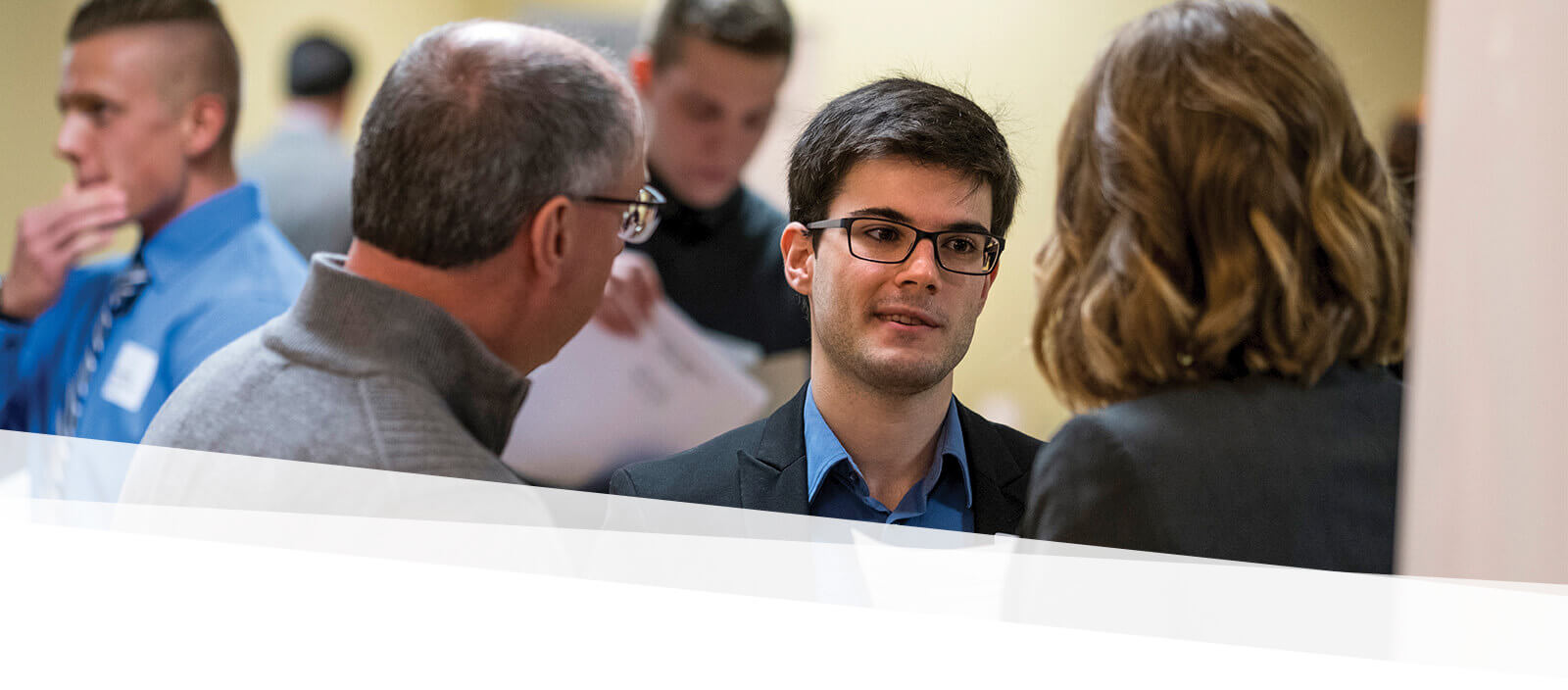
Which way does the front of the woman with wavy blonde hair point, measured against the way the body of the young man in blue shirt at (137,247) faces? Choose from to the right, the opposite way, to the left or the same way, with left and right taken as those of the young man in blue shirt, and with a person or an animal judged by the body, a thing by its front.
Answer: to the right

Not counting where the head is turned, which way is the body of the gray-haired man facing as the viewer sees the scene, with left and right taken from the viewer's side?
facing away from the viewer and to the right of the viewer

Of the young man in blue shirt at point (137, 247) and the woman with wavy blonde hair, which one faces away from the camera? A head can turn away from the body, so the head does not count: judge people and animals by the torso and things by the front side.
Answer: the woman with wavy blonde hair

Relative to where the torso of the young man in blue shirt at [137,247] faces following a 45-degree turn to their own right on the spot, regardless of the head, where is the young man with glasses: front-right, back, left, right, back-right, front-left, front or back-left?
back-left

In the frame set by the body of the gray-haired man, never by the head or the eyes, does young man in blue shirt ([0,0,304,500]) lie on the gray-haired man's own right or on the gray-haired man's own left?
on the gray-haired man's own left

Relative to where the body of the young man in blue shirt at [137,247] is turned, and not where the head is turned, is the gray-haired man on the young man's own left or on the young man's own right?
on the young man's own left

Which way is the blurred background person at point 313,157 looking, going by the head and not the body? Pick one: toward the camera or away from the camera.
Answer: away from the camera

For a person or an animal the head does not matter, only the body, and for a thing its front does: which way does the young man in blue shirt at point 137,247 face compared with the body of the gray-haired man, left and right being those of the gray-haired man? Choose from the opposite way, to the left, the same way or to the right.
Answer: the opposite way

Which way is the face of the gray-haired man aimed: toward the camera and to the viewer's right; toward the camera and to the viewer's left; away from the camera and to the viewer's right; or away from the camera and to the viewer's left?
away from the camera and to the viewer's right

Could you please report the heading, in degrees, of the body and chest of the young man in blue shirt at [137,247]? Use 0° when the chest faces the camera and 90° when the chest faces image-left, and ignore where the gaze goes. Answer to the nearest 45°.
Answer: approximately 45°

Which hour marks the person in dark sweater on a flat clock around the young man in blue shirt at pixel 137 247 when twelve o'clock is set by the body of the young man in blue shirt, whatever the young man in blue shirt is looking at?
The person in dark sweater is roughly at 9 o'clock from the young man in blue shirt.

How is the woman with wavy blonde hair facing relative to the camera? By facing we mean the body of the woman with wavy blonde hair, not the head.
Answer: away from the camera

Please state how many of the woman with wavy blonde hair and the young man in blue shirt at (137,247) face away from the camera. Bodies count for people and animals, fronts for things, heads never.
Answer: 1

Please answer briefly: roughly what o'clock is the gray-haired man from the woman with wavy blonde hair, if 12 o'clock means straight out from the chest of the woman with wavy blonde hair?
The gray-haired man is roughly at 9 o'clock from the woman with wavy blonde hair.
